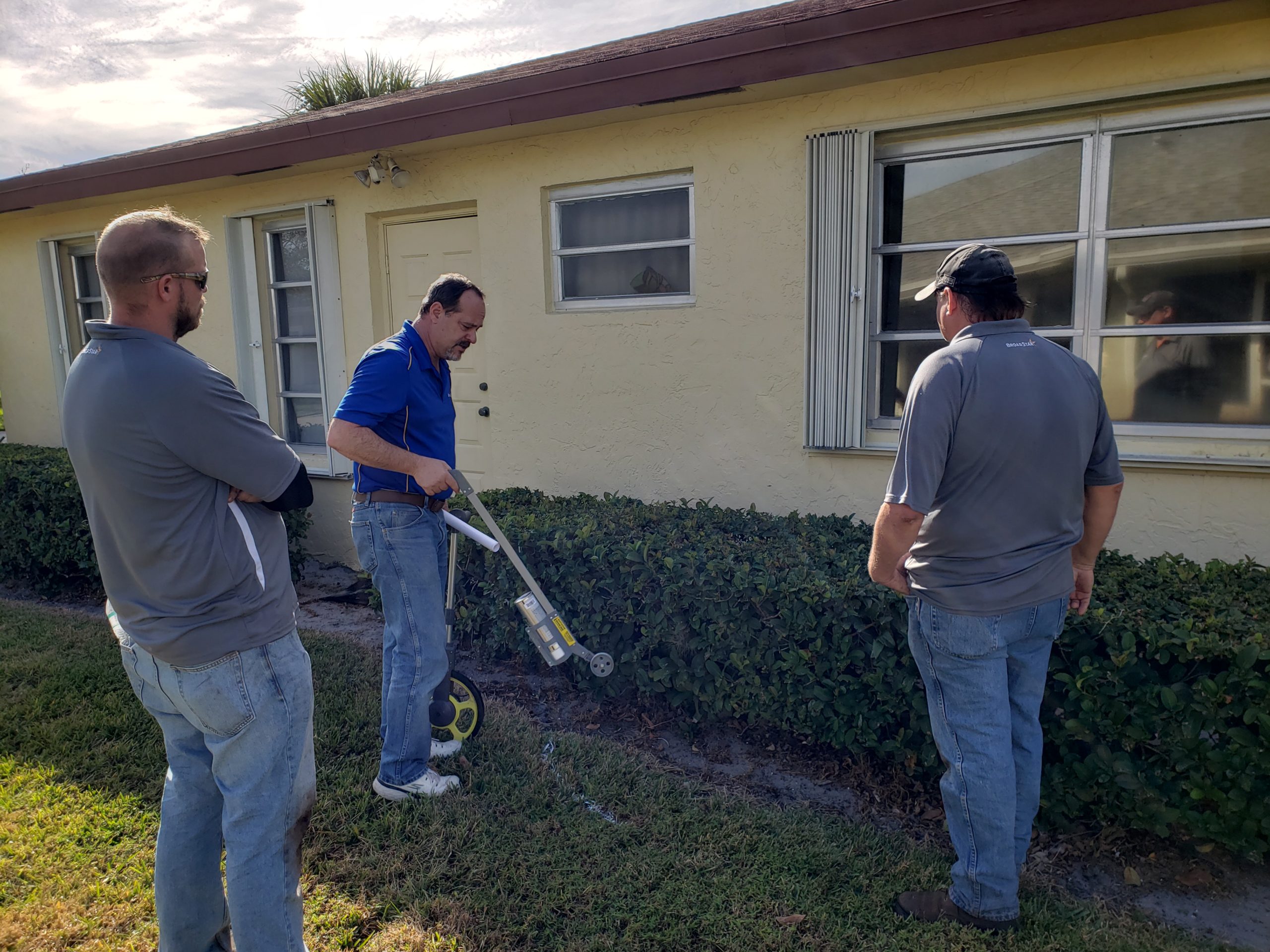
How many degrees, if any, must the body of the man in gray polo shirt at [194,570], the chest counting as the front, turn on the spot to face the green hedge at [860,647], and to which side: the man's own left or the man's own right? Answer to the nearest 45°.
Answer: approximately 45° to the man's own right

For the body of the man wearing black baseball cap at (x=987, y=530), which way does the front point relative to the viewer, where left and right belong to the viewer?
facing away from the viewer and to the left of the viewer

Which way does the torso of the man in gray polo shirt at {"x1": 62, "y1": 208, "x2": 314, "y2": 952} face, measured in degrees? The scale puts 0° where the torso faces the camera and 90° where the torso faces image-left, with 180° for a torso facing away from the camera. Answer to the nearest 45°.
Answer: approximately 225°

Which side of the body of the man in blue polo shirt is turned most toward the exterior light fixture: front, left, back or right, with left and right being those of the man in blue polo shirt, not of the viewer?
left

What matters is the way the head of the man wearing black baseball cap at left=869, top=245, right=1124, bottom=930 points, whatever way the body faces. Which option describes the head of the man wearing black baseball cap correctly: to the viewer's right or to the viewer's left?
to the viewer's left

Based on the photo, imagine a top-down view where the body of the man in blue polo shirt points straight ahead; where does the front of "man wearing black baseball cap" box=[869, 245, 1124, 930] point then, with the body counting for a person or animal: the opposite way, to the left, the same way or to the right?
to the left

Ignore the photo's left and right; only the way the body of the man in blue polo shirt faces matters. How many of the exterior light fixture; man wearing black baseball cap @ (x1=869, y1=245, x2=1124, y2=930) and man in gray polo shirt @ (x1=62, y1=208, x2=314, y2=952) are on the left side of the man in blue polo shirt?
1
